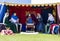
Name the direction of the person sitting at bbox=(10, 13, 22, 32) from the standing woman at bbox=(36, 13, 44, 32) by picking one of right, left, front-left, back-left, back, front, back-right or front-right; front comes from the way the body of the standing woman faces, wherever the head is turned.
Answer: front-right

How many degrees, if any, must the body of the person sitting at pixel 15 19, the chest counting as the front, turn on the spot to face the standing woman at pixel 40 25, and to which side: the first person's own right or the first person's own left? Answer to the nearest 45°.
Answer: approximately 45° to the first person's own left
